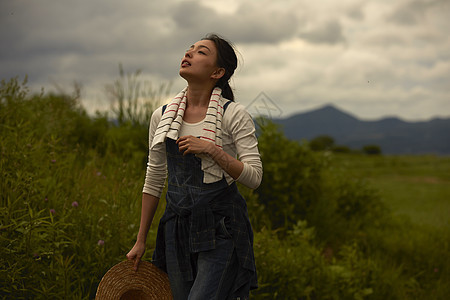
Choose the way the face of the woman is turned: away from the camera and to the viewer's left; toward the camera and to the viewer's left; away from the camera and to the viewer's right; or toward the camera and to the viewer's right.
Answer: toward the camera and to the viewer's left

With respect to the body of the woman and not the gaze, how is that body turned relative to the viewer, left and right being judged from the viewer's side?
facing the viewer and to the left of the viewer
